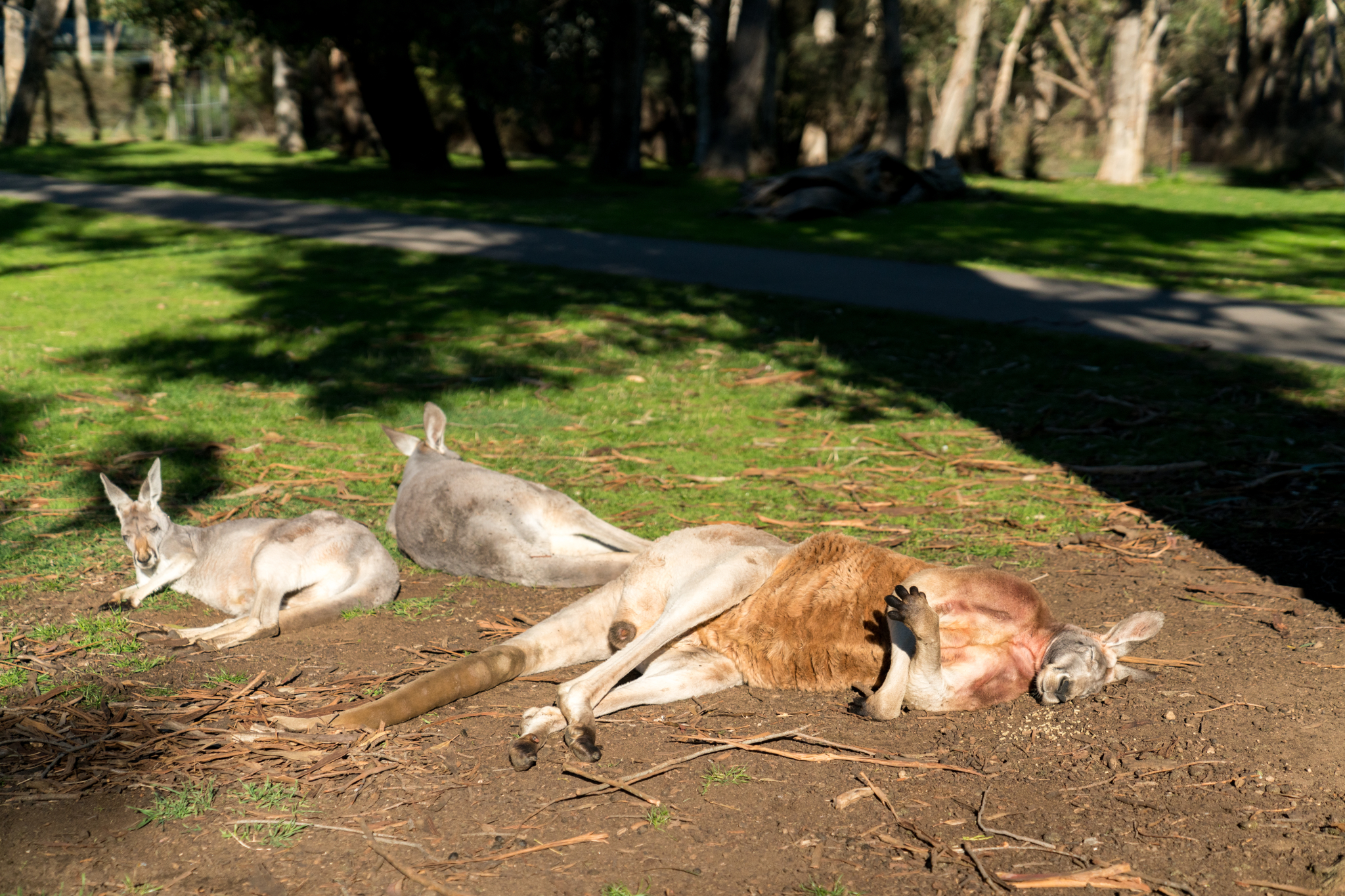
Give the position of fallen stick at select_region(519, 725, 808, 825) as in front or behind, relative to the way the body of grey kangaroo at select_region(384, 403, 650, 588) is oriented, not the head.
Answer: behind

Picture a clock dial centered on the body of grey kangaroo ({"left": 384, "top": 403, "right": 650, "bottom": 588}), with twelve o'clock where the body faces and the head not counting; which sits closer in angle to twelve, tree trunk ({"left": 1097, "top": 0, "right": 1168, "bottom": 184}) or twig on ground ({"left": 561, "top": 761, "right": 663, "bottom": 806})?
the tree trunk

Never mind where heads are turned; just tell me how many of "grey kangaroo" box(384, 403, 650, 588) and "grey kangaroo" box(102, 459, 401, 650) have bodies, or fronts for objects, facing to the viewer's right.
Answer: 0

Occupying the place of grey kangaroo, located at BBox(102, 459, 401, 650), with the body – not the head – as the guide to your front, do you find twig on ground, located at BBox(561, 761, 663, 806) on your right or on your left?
on your left

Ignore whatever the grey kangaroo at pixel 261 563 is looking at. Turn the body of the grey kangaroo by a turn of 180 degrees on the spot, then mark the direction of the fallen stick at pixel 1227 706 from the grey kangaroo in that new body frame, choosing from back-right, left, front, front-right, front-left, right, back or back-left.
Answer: front-right

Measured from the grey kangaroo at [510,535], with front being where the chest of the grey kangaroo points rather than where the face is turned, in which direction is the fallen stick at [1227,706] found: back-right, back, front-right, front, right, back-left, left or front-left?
back

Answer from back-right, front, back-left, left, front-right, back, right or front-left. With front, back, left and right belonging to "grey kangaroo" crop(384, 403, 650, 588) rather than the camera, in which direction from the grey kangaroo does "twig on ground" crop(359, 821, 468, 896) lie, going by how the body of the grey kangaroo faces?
back-left

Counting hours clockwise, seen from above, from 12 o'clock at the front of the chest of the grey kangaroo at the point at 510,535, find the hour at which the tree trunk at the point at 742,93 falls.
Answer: The tree trunk is roughly at 2 o'clock from the grey kangaroo.

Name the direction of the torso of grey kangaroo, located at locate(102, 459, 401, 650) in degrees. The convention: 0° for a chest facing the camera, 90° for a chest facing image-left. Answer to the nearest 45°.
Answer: approximately 90°

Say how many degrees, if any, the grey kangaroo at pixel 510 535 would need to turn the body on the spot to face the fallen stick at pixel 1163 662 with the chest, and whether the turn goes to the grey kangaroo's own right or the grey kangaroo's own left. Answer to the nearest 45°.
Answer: approximately 180°

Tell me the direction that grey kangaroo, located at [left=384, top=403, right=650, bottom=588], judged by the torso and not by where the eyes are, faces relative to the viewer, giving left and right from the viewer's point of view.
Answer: facing away from the viewer and to the left of the viewer

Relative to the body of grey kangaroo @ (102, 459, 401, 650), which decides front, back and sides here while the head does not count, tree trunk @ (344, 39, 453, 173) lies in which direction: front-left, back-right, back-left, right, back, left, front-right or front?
right

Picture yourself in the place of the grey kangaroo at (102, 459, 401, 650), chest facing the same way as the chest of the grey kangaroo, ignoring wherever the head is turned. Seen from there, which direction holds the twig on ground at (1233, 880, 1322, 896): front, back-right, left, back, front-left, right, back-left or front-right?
back-left

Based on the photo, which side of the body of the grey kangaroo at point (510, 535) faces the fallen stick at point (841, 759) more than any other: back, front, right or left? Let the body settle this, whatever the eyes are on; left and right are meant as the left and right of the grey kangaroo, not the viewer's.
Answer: back
